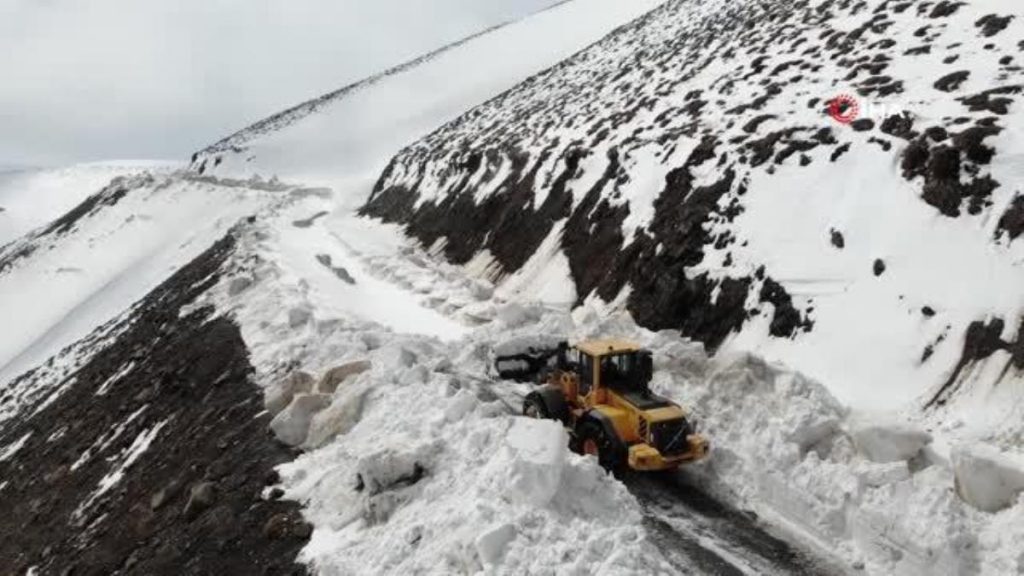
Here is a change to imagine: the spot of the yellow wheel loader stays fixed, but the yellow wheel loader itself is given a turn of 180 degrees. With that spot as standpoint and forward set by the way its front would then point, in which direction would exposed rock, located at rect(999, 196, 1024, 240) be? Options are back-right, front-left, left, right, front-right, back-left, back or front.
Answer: front-left

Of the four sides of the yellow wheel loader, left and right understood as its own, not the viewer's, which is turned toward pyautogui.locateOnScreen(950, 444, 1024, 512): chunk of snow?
back

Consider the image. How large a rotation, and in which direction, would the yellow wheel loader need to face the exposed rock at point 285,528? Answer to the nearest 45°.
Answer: approximately 90° to its left

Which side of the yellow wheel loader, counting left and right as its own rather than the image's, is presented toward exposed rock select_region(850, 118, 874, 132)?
right

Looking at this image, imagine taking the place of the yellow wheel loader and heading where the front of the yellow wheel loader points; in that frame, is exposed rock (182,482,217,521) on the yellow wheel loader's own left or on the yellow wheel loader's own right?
on the yellow wheel loader's own left

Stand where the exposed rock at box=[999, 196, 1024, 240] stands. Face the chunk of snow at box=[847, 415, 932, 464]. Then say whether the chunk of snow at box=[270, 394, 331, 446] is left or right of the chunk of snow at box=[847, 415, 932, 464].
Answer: right

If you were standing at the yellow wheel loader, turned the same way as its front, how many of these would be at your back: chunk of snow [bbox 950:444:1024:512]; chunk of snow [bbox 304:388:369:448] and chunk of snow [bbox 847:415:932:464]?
2

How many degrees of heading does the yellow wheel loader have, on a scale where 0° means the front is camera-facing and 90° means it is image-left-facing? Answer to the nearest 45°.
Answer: approximately 135°

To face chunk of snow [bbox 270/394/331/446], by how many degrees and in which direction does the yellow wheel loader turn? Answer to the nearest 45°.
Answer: approximately 45° to its left

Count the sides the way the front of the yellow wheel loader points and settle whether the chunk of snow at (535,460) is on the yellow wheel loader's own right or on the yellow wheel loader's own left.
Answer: on the yellow wheel loader's own left
